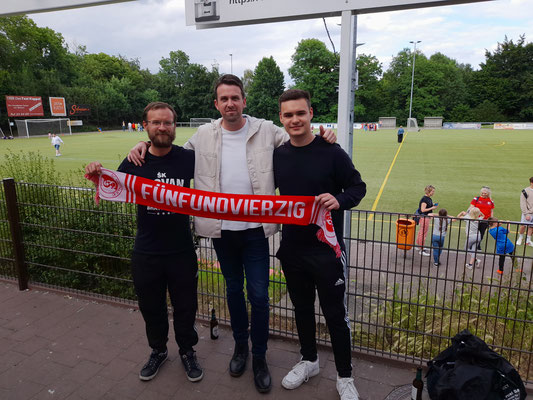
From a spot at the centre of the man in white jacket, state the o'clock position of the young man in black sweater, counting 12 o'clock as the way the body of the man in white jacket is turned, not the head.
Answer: The young man in black sweater is roughly at 10 o'clock from the man in white jacket.

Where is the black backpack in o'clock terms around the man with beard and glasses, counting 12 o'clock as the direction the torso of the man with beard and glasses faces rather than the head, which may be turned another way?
The black backpack is roughly at 10 o'clock from the man with beard and glasses.

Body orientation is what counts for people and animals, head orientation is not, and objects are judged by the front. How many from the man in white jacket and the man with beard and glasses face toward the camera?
2

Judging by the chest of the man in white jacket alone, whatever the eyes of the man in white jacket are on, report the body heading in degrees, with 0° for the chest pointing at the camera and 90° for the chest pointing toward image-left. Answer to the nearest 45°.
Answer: approximately 0°

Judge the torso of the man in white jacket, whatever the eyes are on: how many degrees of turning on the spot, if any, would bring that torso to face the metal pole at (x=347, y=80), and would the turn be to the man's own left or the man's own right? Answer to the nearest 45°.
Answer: approximately 135° to the man's own left

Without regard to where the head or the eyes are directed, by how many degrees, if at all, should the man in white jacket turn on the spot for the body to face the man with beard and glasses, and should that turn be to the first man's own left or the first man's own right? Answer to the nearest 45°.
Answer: approximately 90° to the first man's own right

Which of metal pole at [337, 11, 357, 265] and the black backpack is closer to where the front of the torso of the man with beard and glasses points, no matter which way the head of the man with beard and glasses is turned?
the black backpack

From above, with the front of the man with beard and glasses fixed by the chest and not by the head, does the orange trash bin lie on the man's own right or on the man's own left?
on the man's own left
